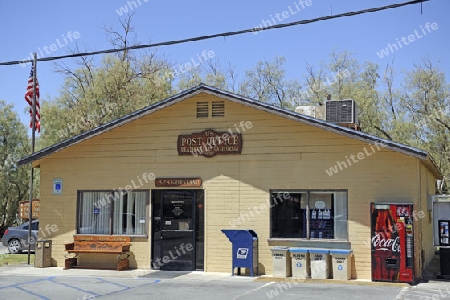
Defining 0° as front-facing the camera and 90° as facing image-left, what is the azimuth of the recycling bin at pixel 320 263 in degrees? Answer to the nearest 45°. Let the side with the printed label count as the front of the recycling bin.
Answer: approximately 0°

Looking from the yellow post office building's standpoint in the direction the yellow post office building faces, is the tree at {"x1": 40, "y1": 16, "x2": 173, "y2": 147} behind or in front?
behind

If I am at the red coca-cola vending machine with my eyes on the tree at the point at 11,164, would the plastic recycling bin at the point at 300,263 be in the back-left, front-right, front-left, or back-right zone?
front-left

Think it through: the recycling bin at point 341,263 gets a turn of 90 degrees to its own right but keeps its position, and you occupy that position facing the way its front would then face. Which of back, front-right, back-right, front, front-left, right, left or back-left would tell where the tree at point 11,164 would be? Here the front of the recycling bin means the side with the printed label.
front-right

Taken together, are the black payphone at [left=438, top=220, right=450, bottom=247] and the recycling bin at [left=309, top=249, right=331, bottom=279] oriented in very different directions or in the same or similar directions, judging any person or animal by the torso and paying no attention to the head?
same or similar directions

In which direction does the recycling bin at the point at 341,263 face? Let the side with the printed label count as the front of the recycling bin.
toward the camera

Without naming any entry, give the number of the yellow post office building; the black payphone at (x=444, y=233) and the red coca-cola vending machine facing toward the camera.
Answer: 3

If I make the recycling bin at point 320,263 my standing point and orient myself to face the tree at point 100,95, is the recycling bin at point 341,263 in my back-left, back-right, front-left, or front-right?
back-right

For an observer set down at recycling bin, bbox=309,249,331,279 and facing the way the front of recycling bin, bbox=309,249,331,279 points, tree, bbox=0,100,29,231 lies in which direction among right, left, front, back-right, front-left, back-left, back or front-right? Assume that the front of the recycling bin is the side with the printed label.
back-right

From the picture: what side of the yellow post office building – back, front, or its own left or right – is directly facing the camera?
front

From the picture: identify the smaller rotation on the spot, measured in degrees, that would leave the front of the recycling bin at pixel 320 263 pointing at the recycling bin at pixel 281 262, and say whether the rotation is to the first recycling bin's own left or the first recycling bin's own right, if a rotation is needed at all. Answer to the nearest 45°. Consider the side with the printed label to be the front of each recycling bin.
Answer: approximately 90° to the first recycling bin's own right

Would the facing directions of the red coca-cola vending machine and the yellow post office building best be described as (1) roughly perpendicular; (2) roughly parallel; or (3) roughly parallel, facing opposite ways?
roughly parallel

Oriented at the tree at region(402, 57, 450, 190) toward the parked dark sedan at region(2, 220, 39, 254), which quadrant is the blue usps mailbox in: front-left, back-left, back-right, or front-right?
front-left

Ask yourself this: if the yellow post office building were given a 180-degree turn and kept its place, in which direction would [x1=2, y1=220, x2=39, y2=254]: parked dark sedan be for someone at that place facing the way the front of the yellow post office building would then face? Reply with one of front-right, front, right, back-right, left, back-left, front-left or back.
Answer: front-left

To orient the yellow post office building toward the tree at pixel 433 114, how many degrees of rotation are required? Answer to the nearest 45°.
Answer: approximately 135° to its left

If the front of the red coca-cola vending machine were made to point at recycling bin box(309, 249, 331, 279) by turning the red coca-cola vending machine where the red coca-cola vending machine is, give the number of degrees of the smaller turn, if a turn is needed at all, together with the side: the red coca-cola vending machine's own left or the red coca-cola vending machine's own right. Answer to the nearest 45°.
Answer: approximately 90° to the red coca-cola vending machine's own right
